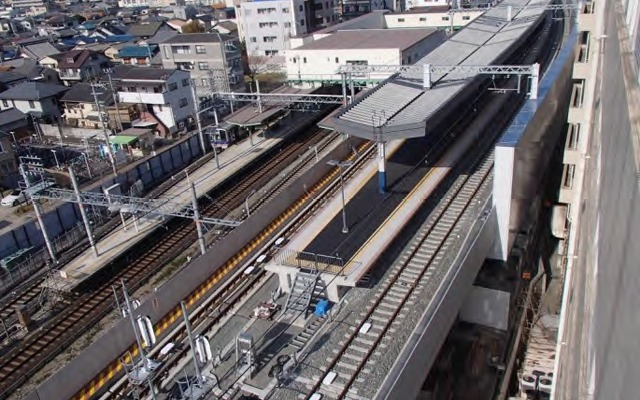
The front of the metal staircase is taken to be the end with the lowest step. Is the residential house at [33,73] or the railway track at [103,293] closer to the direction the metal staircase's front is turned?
the railway track

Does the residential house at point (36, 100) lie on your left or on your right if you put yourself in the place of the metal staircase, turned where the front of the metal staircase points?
on your right

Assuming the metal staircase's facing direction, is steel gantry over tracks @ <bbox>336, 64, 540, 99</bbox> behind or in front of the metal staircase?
behind

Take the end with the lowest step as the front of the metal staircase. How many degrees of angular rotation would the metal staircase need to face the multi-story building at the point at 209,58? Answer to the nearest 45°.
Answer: approximately 135° to its right

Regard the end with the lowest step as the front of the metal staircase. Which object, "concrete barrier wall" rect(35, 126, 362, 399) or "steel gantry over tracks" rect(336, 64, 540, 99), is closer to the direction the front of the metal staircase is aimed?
the concrete barrier wall

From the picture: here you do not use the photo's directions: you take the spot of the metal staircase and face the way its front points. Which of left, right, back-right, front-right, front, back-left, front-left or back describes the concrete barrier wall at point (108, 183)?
right

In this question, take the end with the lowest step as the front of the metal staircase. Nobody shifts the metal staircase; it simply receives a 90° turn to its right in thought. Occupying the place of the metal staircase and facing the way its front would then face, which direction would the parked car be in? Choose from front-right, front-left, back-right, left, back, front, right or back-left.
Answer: front

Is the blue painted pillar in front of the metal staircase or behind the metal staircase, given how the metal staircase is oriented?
behind

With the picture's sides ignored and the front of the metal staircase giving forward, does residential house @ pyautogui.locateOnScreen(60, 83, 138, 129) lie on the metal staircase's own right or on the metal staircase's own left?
on the metal staircase's own right

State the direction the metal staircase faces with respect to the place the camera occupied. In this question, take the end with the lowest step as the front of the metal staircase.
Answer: facing the viewer and to the left of the viewer

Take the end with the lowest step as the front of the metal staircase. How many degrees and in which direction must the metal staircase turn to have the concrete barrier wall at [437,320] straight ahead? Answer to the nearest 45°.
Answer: approximately 90° to its left

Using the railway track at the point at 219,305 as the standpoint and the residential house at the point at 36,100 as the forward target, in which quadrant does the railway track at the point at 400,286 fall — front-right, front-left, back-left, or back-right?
back-right

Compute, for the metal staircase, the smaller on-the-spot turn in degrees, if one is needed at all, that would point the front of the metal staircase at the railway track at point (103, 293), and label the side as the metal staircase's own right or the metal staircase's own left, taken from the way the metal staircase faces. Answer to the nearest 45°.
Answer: approximately 90° to the metal staircase's own right

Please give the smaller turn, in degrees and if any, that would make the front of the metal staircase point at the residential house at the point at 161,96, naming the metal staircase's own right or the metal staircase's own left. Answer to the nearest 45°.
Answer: approximately 135° to the metal staircase's own right
